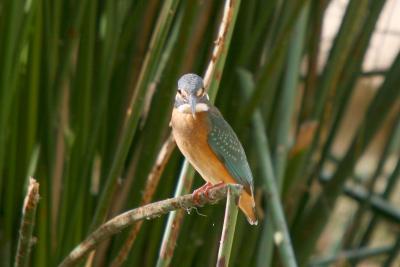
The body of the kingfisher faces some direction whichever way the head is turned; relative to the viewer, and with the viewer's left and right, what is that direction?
facing the viewer and to the left of the viewer

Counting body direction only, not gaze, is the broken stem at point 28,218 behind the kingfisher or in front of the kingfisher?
in front
